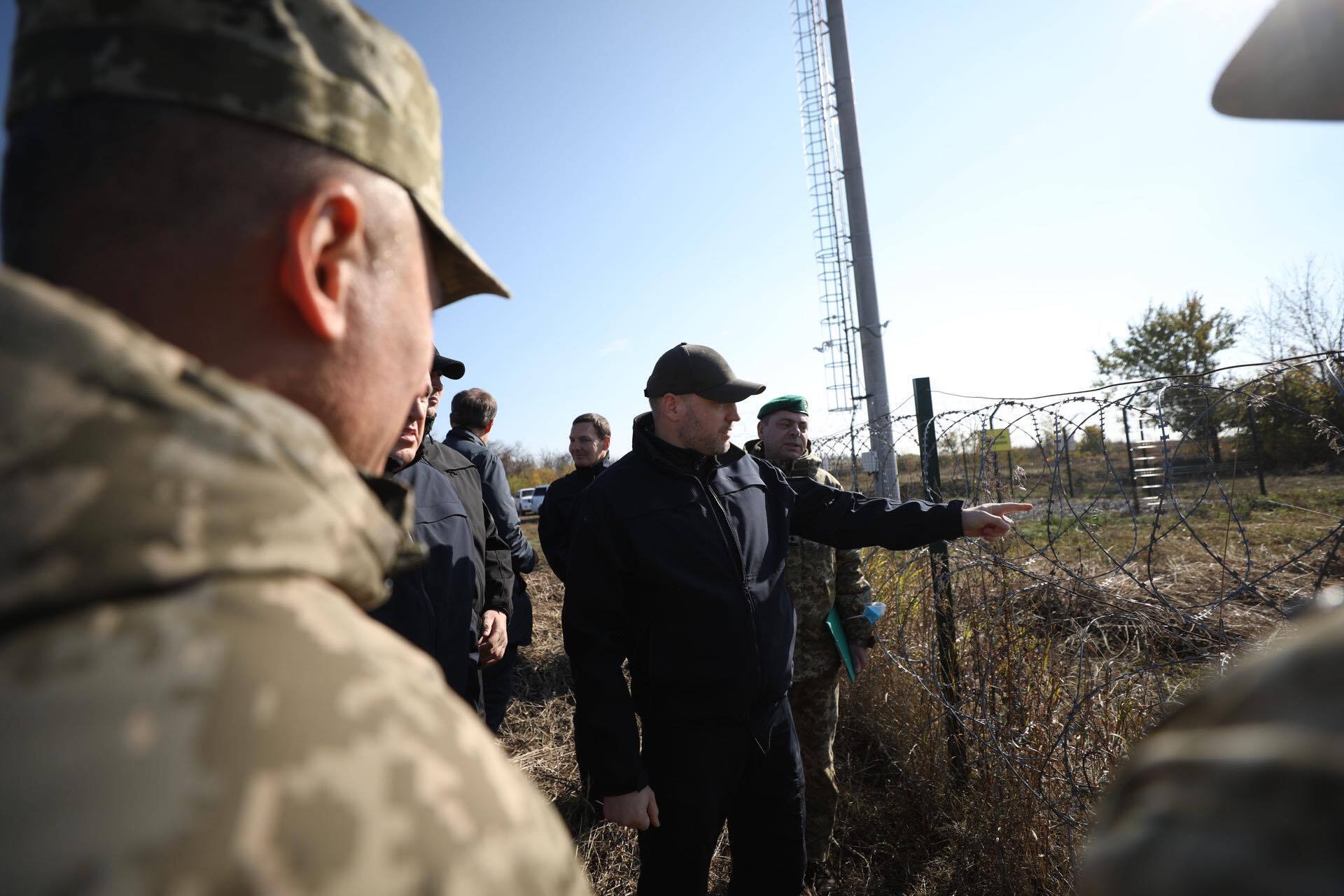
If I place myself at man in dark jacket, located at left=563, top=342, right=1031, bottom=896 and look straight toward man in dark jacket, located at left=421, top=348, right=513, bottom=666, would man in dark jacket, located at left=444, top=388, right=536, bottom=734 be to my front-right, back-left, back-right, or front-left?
front-right

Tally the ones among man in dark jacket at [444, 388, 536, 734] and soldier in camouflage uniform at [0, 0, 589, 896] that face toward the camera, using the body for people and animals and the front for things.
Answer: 0

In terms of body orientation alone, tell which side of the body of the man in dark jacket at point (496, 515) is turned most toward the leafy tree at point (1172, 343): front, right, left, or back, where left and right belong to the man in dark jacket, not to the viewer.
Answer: front

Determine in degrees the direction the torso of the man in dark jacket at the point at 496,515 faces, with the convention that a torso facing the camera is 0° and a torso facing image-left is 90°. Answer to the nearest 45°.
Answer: approximately 225°

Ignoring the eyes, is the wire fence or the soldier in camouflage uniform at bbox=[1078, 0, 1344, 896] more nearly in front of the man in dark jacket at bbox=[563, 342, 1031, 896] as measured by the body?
the soldier in camouflage uniform

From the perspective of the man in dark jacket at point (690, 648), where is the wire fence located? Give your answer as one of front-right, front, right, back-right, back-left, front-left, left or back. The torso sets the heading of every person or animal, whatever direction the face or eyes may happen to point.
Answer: left

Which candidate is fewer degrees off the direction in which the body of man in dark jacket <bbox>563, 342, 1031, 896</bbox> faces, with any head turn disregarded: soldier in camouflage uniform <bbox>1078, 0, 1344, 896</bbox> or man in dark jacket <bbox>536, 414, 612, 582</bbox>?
the soldier in camouflage uniform

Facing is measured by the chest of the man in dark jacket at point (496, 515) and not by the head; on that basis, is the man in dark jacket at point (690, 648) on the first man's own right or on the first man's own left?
on the first man's own right

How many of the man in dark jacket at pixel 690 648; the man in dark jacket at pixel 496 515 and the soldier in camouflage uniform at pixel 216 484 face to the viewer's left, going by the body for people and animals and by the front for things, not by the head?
0

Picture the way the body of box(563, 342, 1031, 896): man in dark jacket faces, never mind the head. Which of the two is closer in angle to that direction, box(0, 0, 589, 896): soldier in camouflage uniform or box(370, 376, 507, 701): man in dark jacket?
the soldier in camouflage uniform

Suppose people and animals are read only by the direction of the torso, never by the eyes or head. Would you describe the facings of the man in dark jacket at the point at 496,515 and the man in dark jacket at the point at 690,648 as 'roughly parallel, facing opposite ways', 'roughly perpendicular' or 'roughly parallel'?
roughly perpendicular

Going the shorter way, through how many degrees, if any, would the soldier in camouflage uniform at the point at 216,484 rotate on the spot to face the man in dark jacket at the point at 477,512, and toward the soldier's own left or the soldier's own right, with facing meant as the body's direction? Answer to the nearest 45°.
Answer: approximately 45° to the soldier's own left

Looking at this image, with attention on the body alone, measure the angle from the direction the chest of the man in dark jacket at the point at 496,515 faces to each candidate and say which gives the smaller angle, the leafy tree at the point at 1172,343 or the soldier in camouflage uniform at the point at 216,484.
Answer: the leafy tree

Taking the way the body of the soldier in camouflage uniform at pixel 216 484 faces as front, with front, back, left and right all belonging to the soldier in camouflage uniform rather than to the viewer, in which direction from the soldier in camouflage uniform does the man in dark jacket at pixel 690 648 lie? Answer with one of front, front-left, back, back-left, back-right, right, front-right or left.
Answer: front

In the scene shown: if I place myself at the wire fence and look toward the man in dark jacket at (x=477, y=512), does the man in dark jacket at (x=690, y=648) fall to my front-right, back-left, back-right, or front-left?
front-left

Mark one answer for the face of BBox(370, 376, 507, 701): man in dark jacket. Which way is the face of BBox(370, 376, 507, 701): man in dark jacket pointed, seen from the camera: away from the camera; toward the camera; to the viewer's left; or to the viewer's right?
to the viewer's right

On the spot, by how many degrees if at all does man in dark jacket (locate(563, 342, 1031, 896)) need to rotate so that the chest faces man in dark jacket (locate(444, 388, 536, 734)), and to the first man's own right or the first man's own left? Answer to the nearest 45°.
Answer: approximately 180°

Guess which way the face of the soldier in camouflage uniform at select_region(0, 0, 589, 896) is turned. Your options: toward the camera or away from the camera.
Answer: away from the camera

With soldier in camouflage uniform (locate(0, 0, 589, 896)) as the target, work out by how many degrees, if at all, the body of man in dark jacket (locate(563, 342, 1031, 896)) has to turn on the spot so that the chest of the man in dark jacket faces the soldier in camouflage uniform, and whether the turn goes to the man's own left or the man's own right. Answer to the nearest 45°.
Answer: approximately 45° to the man's own right

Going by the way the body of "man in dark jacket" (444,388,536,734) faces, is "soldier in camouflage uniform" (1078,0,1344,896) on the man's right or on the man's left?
on the man's right
